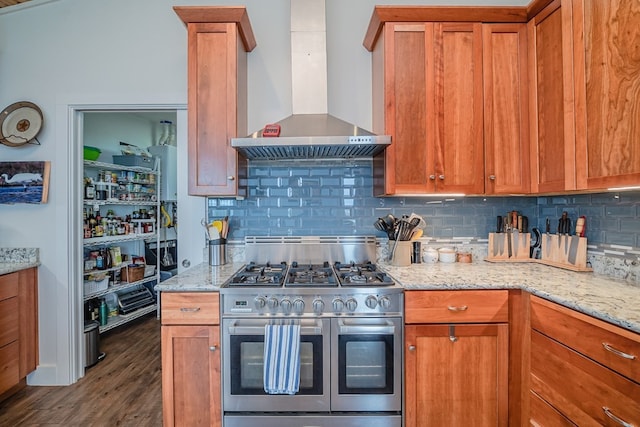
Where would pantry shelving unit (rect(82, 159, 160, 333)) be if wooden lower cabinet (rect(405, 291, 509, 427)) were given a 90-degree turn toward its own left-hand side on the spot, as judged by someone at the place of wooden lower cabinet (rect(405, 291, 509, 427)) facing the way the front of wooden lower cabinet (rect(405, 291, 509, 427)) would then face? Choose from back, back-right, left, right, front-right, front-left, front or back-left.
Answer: back

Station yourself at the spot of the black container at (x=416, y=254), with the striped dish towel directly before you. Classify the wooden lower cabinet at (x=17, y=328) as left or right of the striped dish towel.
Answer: right

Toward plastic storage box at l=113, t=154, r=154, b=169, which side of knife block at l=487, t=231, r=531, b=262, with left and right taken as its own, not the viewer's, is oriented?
right

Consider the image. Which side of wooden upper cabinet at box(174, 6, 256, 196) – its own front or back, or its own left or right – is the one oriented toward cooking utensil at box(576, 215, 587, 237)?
left

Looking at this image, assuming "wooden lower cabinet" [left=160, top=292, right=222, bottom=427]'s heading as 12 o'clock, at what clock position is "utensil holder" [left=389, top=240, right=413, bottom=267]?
The utensil holder is roughly at 9 o'clock from the wooden lower cabinet.

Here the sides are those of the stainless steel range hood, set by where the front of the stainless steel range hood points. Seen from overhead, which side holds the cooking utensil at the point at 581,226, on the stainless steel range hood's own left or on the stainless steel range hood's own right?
on the stainless steel range hood's own left
